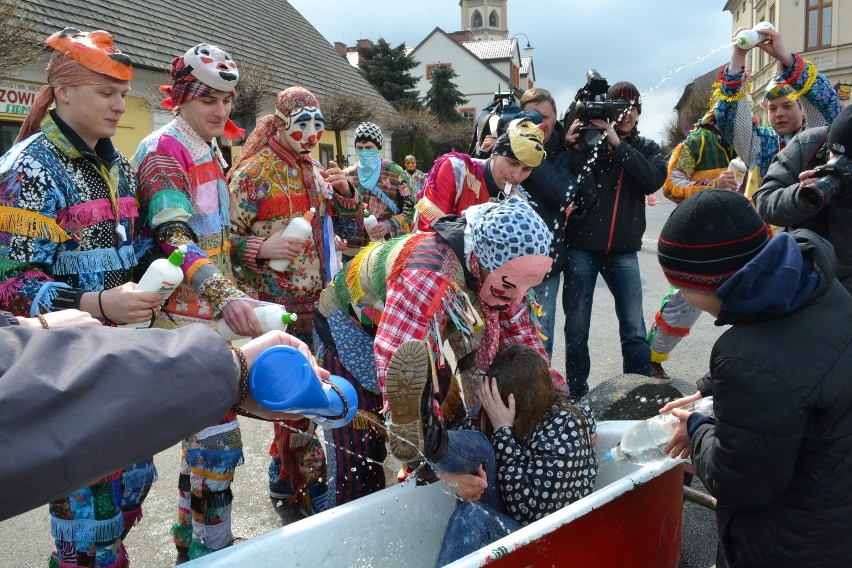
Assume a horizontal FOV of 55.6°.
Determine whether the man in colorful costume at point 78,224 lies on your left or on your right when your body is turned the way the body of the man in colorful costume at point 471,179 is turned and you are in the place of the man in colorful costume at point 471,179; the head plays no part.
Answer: on your right

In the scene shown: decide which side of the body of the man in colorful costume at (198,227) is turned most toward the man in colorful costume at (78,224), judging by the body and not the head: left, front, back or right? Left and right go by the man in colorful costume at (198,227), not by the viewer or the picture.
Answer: right

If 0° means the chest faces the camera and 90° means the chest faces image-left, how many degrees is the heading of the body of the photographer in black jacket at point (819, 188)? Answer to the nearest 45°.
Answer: approximately 45°

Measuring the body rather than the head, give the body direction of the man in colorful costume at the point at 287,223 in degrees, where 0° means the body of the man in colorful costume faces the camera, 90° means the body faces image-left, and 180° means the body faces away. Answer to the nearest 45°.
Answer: approximately 315°

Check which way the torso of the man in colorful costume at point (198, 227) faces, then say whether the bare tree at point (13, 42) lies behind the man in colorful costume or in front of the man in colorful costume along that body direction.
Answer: behind

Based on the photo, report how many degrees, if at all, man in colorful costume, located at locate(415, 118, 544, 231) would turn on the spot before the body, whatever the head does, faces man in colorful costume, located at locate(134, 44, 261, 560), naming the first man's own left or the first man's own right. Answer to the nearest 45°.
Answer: approximately 90° to the first man's own right

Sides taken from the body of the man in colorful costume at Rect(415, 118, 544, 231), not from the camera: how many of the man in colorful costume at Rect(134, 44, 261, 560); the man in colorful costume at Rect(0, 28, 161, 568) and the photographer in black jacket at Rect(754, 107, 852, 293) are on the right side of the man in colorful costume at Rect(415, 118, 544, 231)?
2

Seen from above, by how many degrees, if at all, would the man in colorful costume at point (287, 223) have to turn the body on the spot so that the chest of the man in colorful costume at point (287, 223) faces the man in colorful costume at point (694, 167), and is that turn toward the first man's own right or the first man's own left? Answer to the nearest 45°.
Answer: approximately 45° to the first man's own left

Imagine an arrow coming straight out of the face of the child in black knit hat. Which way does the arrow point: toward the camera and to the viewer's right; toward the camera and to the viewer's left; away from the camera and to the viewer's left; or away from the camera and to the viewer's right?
away from the camera and to the viewer's left
